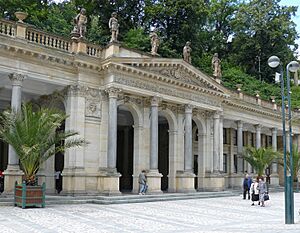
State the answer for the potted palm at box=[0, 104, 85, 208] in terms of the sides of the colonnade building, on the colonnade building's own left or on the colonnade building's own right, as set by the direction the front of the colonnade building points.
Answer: on the colonnade building's own right

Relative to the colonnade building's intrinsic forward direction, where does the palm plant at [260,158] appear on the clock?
The palm plant is roughly at 9 o'clock from the colonnade building.

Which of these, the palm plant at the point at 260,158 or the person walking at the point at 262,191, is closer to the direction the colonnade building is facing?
the person walking
